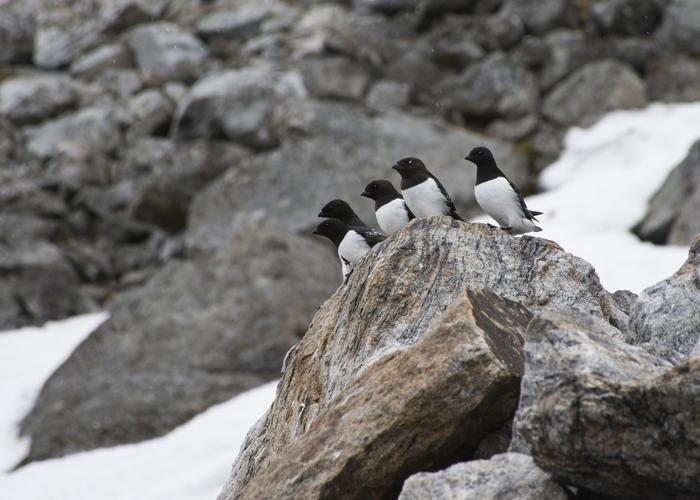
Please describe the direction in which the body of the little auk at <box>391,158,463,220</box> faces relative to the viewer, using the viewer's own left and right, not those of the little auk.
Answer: facing the viewer and to the left of the viewer

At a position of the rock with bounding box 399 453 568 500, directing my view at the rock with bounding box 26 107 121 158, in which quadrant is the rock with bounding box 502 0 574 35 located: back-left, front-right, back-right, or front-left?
front-right

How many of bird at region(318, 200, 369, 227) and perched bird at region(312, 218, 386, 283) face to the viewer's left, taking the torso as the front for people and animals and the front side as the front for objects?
2

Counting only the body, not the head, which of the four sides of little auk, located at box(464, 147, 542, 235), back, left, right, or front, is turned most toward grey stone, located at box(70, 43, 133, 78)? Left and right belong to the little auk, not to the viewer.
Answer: right

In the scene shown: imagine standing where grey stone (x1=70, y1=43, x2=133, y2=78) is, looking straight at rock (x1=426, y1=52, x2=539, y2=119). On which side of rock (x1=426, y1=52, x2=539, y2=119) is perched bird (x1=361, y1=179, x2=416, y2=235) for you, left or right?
right

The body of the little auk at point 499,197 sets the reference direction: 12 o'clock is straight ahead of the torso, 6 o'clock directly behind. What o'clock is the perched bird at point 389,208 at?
The perched bird is roughly at 2 o'clock from the little auk.

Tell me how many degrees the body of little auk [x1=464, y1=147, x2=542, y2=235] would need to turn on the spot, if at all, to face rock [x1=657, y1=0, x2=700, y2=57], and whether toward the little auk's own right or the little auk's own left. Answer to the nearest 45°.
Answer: approximately 135° to the little auk's own right

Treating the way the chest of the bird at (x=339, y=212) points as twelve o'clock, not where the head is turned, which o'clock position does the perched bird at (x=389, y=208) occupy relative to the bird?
The perched bird is roughly at 6 o'clock from the bird.

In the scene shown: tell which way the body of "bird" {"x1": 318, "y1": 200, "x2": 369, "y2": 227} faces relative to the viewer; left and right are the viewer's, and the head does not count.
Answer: facing to the left of the viewer

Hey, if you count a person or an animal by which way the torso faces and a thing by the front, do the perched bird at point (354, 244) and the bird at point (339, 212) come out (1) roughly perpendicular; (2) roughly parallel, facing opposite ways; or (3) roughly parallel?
roughly parallel

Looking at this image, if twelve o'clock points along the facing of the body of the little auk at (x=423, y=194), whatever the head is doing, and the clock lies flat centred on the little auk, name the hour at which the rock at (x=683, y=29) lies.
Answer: The rock is roughly at 5 o'clock from the little auk.

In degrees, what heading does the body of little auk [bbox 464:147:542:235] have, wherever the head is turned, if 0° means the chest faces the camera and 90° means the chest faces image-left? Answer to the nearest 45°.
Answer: approximately 45°
